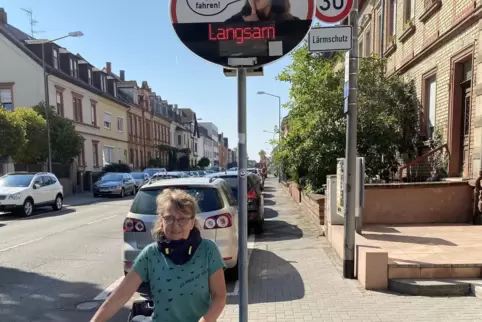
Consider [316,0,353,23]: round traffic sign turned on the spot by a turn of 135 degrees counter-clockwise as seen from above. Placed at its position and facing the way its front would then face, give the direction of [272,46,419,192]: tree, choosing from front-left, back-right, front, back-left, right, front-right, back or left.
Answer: front-left

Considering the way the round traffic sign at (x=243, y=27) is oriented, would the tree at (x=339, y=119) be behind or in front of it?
behind

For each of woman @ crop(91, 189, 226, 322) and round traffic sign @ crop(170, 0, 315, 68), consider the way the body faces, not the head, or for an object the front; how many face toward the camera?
2

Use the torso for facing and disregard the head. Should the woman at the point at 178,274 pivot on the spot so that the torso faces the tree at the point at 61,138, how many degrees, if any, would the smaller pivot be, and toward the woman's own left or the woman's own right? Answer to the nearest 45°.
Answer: approximately 180°

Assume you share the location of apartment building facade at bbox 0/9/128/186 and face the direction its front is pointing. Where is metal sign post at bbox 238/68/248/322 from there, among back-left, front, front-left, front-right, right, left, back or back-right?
front-right

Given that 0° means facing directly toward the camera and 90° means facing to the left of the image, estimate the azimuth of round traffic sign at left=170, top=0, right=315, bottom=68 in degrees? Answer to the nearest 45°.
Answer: approximately 0°

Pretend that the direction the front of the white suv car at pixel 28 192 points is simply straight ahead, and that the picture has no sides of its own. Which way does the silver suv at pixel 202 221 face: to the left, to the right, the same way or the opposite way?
the opposite way
